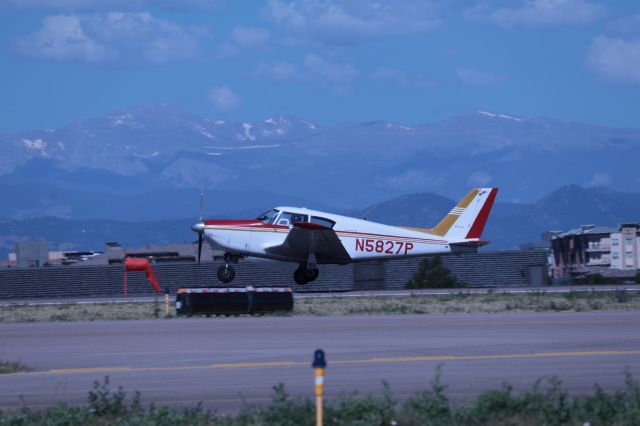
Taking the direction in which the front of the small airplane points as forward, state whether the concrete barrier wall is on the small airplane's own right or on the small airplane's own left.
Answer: on the small airplane's own right

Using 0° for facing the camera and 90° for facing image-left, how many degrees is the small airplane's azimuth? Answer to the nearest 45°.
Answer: approximately 90°

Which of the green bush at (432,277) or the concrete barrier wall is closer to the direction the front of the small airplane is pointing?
the concrete barrier wall

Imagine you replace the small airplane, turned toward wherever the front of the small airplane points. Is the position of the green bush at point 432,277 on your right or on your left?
on your right
